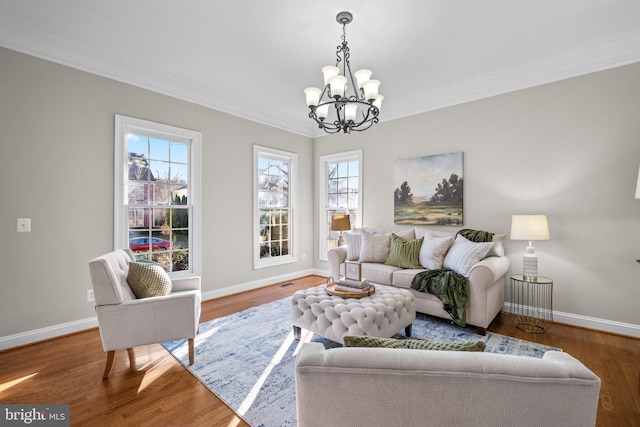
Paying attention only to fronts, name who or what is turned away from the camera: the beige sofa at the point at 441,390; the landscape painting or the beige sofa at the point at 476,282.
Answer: the beige sofa at the point at 441,390

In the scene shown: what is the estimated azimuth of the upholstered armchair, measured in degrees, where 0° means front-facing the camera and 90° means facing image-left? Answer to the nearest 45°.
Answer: approximately 270°

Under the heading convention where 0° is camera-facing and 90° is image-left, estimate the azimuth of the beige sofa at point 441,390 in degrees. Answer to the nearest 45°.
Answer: approximately 180°

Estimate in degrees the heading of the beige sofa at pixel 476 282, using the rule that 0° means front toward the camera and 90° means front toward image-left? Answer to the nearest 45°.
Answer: approximately 45°

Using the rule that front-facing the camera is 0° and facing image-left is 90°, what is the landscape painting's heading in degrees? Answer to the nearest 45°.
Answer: approximately 45°

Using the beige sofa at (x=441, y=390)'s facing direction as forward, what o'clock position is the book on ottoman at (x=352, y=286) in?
The book on ottoman is roughly at 11 o'clock from the beige sofa.

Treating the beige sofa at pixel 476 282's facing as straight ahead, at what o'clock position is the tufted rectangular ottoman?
The tufted rectangular ottoman is roughly at 12 o'clock from the beige sofa.
